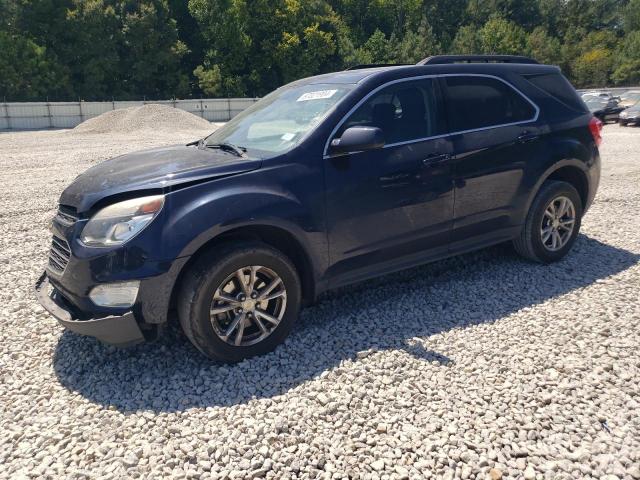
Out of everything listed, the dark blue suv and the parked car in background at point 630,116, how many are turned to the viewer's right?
0

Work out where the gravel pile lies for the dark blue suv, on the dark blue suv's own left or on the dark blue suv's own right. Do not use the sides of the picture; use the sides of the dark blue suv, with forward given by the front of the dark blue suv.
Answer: on the dark blue suv's own right

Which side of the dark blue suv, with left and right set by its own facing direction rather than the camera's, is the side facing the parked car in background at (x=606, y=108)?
back

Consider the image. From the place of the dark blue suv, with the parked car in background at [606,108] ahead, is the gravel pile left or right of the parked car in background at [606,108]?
left

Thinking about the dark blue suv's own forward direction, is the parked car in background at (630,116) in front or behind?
behind

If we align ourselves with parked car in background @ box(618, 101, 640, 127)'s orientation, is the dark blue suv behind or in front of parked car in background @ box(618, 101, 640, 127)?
in front

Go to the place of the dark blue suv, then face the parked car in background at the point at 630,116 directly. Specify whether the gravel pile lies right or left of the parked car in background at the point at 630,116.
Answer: left

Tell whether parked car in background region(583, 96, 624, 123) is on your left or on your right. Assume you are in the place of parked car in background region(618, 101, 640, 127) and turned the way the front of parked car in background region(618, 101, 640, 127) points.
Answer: on your right
